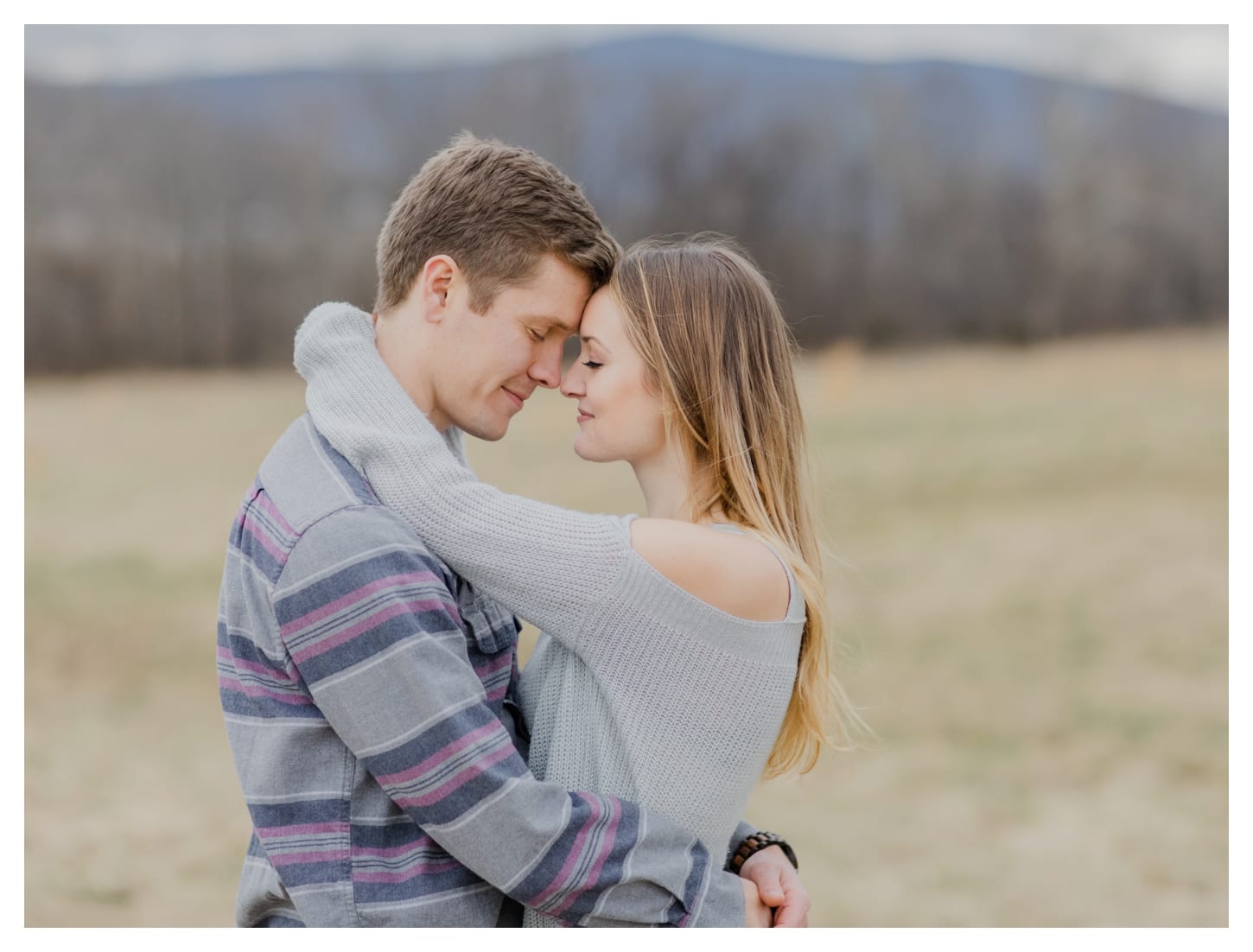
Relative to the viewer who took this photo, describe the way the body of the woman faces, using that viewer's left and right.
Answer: facing to the left of the viewer

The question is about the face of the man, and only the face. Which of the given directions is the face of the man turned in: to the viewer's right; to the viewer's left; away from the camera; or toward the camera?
to the viewer's right

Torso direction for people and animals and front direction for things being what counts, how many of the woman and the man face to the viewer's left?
1

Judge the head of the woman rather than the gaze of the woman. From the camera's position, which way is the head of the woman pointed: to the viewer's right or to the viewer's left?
to the viewer's left

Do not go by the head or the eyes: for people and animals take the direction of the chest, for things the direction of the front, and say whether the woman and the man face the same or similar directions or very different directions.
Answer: very different directions

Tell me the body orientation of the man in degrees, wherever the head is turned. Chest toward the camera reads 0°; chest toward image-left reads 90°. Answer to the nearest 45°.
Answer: approximately 270°
